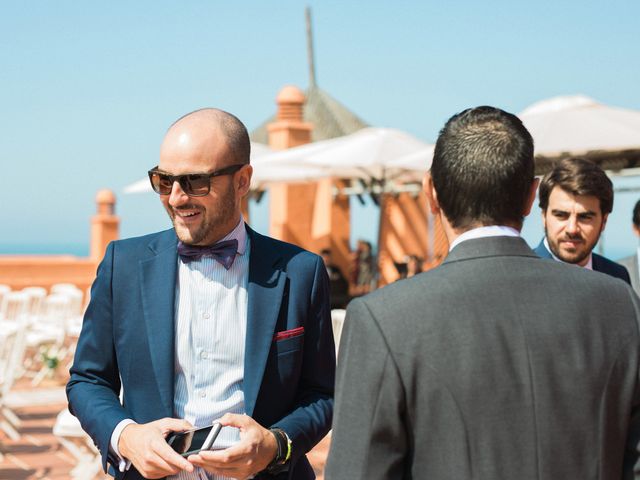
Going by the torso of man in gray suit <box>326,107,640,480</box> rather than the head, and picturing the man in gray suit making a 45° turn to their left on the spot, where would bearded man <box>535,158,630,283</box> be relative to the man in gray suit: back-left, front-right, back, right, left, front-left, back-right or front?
front-right

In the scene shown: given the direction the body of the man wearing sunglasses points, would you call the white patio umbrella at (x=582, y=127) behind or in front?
behind

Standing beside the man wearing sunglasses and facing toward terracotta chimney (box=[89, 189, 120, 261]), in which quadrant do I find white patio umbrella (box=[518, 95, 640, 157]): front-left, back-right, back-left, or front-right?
front-right

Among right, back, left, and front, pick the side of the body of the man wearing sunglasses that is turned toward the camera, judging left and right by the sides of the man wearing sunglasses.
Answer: front

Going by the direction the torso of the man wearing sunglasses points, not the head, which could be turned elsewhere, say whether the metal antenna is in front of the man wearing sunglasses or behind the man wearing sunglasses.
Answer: behind

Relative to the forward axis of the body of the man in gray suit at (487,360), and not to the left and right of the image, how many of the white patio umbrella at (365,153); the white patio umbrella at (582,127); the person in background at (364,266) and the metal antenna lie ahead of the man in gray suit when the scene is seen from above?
4

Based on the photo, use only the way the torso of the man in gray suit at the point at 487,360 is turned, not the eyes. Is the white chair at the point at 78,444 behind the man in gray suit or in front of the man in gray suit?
in front

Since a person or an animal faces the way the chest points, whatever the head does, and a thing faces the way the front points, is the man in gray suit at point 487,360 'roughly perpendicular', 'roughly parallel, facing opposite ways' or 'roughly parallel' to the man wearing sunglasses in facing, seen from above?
roughly parallel, facing opposite ways

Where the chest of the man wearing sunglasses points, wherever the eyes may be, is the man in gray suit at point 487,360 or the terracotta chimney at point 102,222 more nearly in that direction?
the man in gray suit

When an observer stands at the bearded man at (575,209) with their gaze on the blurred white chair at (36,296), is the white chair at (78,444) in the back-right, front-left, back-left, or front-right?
front-left

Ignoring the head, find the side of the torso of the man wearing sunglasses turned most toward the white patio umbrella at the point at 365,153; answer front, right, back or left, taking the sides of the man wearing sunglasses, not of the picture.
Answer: back

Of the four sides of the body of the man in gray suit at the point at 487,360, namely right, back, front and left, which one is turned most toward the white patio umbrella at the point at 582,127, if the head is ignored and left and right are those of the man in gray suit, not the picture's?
front

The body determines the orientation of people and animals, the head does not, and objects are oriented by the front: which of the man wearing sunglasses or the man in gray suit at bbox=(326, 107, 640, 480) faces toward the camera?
the man wearing sunglasses

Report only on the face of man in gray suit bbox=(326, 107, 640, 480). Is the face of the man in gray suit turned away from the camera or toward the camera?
away from the camera

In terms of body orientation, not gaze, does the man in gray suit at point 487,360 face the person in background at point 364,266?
yes

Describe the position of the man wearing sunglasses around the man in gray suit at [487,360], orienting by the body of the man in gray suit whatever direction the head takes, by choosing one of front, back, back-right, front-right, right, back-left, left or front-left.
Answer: front-left

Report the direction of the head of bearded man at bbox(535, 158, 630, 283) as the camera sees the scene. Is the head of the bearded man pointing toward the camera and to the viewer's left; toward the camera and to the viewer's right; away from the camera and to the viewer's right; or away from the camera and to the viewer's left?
toward the camera and to the viewer's left

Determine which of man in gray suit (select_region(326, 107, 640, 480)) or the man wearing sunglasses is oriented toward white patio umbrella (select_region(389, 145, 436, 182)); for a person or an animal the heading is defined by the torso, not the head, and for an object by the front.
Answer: the man in gray suit

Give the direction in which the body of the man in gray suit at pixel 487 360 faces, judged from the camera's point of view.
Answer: away from the camera

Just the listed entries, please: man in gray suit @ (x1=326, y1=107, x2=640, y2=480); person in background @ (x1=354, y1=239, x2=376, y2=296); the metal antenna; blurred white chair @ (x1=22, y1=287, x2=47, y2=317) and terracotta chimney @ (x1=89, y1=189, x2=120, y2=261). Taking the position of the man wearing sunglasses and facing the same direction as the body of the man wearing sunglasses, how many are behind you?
4

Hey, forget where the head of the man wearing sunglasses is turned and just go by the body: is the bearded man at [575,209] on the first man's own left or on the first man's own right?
on the first man's own left
